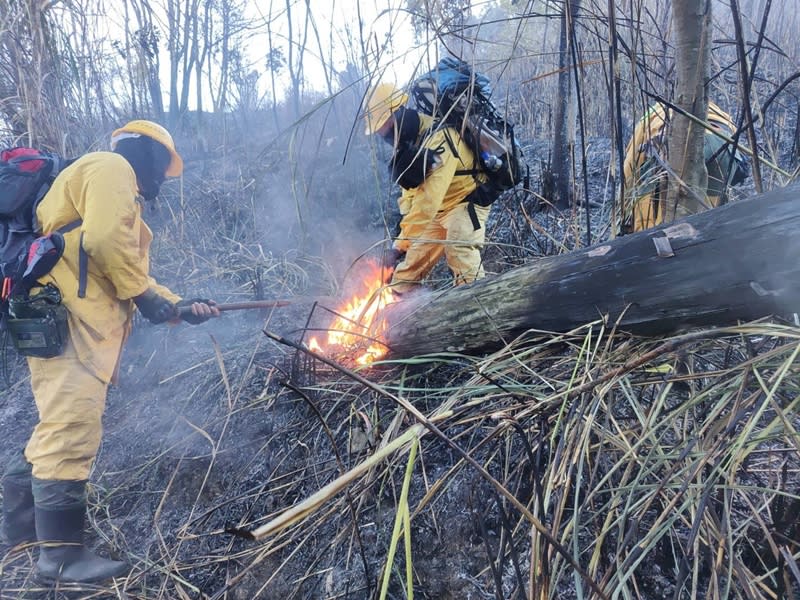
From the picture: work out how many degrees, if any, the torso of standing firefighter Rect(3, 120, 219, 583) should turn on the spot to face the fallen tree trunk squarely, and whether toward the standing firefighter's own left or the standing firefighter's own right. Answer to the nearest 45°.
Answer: approximately 45° to the standing firefighter's own right

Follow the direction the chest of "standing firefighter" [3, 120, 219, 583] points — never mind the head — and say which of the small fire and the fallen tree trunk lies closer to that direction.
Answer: the small fire

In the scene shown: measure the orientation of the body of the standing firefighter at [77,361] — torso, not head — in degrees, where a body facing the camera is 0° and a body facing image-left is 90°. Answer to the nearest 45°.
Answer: approximately 270°

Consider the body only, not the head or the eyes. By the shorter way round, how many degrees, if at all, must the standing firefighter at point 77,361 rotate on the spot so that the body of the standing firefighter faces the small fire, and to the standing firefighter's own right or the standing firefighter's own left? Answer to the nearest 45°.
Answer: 0° — they already face it
